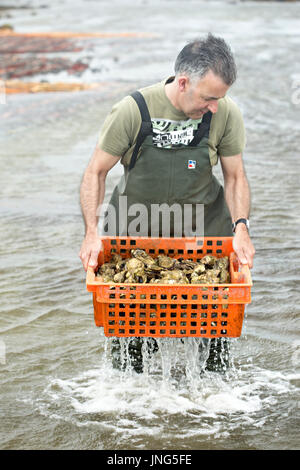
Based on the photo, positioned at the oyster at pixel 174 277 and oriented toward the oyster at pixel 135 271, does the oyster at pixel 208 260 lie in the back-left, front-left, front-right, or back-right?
back-right

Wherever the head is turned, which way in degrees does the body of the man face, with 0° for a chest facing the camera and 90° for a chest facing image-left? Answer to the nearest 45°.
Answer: approximately 0°
